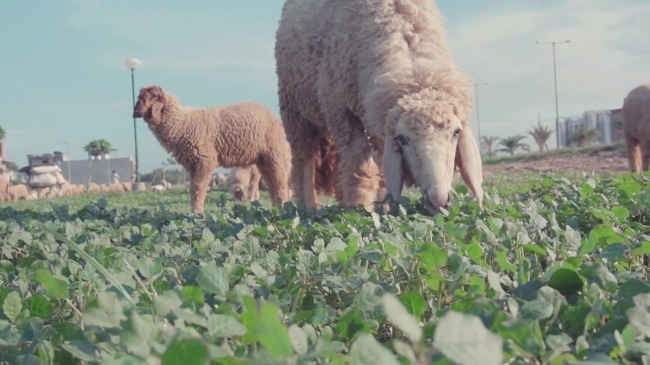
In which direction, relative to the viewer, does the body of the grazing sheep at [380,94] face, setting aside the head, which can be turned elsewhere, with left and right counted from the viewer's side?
facing the viewer and to the right of the viewer

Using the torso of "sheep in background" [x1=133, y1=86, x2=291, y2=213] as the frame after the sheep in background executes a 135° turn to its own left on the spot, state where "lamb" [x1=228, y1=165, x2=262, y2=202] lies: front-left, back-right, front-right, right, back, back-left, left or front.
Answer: back-left

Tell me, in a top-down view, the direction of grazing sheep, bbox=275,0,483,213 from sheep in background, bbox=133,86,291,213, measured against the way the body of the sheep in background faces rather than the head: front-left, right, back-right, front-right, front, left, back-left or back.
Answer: left

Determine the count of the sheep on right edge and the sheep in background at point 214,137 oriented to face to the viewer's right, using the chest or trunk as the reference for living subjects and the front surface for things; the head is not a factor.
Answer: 1

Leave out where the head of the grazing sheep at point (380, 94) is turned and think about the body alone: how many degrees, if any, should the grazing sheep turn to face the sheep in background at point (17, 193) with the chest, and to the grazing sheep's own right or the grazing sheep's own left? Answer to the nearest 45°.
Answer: approximately 180°

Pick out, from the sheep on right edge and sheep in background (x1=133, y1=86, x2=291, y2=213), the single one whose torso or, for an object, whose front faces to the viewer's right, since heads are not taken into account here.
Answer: the sheep on right edge

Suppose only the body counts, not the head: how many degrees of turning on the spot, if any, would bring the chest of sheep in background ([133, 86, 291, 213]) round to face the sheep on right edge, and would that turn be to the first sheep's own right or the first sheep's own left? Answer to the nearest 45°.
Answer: approximately 180°

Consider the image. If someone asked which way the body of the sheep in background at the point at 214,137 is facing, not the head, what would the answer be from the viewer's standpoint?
to the viewer's left

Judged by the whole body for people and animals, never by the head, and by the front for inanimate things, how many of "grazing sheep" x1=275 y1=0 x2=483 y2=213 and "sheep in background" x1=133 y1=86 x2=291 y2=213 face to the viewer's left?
1

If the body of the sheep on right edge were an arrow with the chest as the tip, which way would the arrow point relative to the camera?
to the viewer's right
